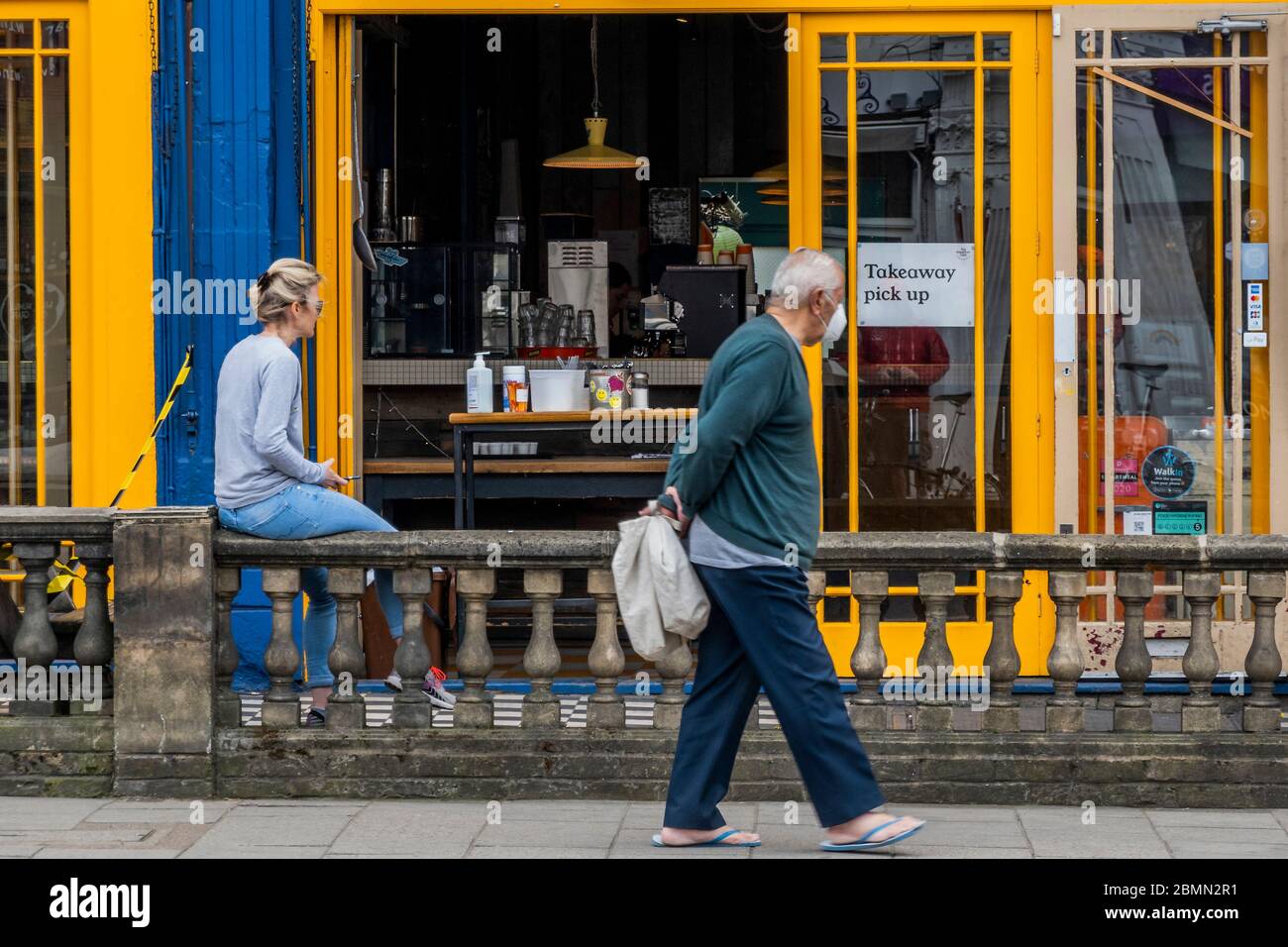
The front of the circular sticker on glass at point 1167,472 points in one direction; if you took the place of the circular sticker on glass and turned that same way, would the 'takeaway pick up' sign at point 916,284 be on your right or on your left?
on your right

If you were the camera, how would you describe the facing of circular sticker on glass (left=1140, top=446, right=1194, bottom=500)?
facing the viewer

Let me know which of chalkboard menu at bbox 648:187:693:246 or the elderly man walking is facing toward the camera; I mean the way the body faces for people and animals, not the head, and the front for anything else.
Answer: the chalkboard menu

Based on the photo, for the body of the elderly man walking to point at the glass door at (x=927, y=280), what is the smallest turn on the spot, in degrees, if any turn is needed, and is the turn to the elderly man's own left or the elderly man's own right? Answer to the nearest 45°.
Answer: approximately 90° to the elderly man's own left

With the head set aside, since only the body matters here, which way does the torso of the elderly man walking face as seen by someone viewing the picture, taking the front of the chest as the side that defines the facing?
to the viewer's right

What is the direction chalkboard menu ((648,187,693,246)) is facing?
toward the camera

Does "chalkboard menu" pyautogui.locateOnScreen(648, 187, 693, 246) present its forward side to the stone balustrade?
yes

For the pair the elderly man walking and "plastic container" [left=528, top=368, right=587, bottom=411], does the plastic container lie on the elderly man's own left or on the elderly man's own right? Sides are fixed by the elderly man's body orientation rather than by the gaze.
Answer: on the elderly man's own left

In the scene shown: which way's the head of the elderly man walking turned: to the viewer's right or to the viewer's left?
to the viewer's right

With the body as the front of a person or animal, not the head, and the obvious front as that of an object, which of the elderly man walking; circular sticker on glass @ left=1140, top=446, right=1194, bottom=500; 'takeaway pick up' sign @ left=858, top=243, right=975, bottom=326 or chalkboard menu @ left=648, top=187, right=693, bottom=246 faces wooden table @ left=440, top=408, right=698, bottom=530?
the chalkboard menu

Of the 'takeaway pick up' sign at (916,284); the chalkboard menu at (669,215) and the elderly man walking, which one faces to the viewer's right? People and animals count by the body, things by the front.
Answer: the elderly man walking

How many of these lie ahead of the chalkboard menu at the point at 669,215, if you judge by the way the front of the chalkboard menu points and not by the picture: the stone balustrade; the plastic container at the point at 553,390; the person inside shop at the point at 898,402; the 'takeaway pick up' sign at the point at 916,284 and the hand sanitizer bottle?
5

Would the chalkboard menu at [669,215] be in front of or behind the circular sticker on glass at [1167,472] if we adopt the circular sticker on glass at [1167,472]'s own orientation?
behind

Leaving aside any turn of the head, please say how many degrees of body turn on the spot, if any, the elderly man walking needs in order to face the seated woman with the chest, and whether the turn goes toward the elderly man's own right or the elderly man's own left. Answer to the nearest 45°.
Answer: approximately 135° to the elderly man's own left

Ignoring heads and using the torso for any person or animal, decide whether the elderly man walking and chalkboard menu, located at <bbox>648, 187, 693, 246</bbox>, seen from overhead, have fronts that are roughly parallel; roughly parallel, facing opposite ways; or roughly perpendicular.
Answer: roughly perpendicular

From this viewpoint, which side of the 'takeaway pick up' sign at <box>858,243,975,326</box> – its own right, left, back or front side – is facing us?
front

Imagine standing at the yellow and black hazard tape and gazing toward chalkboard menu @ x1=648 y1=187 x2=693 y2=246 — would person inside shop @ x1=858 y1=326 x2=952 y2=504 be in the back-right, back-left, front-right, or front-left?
front-right
